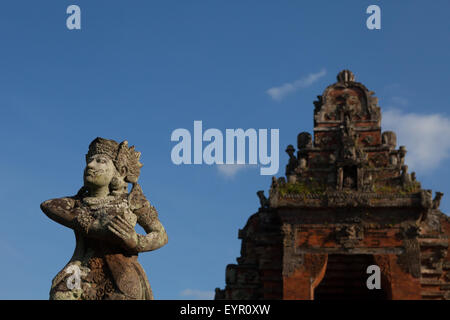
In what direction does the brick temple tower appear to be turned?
toward the camera

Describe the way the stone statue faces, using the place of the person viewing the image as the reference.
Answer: facing the viewer and to the left of the viewer

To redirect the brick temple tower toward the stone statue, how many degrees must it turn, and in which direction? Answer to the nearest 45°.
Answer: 0° — it already faces it

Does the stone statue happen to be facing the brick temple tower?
no

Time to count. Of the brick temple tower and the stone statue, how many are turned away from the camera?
0
